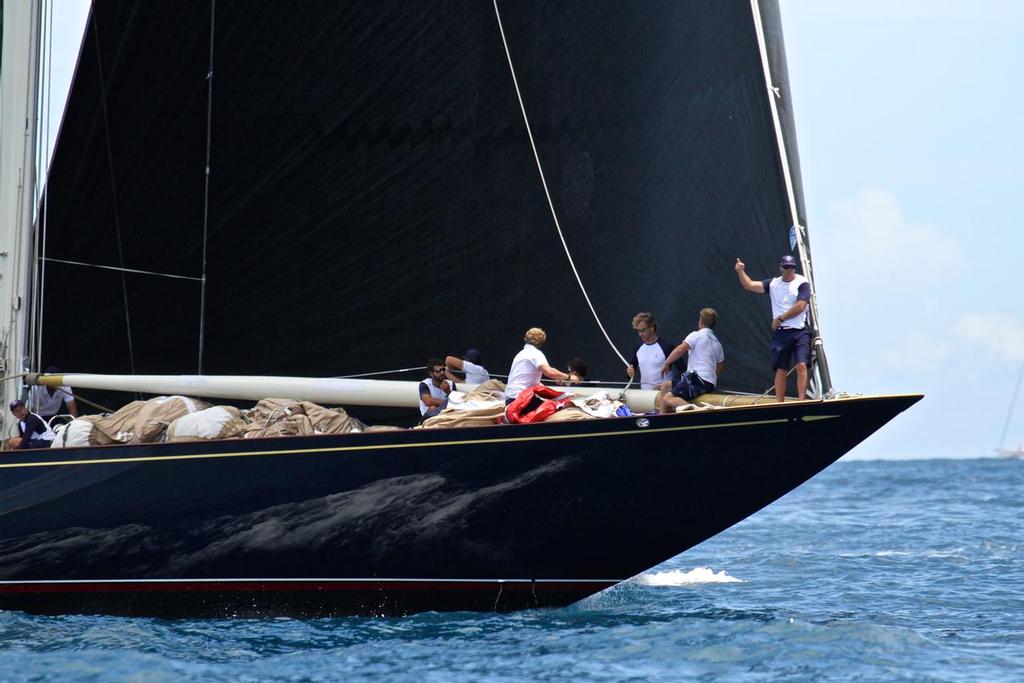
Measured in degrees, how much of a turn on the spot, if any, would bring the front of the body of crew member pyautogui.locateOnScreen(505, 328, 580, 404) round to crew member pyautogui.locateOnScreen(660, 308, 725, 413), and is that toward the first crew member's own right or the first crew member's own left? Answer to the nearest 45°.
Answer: approximately 45° to the first crew member's own right

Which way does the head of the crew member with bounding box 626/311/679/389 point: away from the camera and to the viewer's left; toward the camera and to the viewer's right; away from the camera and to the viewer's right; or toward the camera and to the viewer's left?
toward the camera and to the viewer's left

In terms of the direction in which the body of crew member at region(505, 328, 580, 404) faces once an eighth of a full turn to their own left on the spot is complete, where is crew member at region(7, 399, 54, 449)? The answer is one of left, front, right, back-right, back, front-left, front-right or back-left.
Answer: left

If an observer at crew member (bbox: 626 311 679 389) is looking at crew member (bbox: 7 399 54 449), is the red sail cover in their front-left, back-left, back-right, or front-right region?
front-left

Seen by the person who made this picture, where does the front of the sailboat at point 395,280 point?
facing to the right of the viewer

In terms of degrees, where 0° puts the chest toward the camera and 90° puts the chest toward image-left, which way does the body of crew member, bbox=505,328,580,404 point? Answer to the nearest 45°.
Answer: approximately 225°

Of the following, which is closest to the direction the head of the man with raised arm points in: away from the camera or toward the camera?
toward the camera
